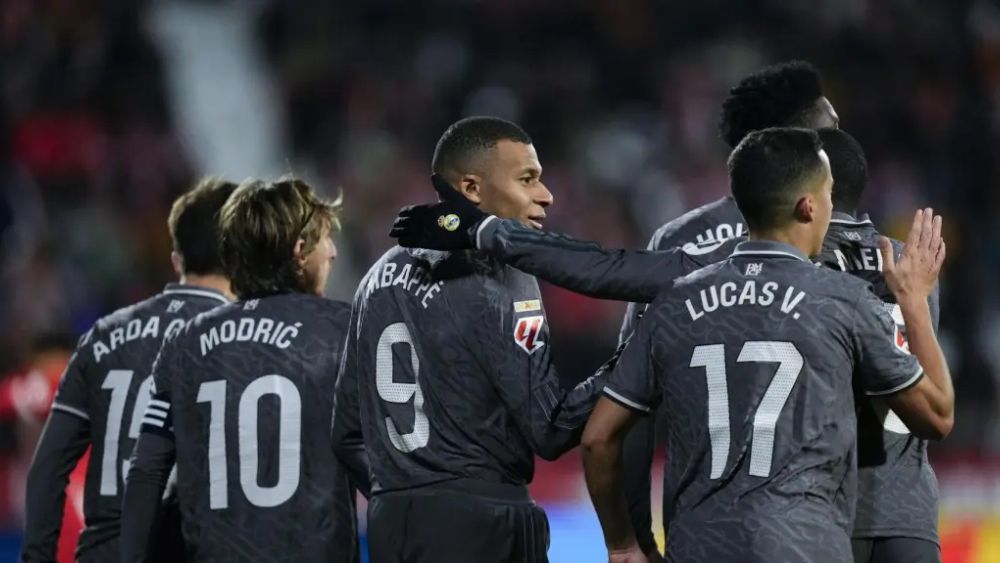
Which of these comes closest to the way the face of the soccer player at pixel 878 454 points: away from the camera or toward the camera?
away from the camera

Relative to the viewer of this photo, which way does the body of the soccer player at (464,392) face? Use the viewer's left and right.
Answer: facing away from the viewer and to the right of the viewer

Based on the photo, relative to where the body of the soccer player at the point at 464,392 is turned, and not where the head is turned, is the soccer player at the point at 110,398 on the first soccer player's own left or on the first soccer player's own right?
on the first soccer player's own left

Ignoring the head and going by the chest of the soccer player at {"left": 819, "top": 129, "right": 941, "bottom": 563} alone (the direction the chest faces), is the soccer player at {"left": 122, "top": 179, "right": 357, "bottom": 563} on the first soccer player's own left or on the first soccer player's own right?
on the first soccer player's own left

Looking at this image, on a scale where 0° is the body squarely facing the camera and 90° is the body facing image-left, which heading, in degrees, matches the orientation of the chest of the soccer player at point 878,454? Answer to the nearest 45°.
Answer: approximately 180°

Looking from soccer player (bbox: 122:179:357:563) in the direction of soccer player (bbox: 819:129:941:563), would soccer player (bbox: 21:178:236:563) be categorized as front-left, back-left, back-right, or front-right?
back-left

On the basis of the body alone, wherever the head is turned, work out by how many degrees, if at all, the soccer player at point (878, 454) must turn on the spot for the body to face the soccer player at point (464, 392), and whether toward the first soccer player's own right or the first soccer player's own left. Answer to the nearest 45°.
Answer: approximately 90° to the first soccer player's own left

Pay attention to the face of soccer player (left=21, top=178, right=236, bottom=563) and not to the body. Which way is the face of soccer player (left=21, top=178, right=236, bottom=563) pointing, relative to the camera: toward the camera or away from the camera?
away from the camera

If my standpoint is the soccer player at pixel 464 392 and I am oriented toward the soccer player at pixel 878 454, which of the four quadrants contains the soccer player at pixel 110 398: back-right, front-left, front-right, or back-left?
back-left

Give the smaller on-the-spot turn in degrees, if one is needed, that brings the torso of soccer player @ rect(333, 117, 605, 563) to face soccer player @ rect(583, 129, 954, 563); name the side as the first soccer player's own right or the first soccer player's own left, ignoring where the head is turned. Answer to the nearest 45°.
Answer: approximately 90° to the first soccer player's own right

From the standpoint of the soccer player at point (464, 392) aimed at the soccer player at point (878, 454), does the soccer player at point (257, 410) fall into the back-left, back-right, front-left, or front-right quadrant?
back-left

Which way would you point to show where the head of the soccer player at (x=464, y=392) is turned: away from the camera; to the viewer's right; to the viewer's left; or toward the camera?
to the viewer's right

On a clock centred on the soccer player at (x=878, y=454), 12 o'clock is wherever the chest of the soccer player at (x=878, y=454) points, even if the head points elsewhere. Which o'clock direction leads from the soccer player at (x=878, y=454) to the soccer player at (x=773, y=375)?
the soccer player at (x=773, y=375) is roughly at 7 o'clock from the soccer player at (x=878, y=454).
